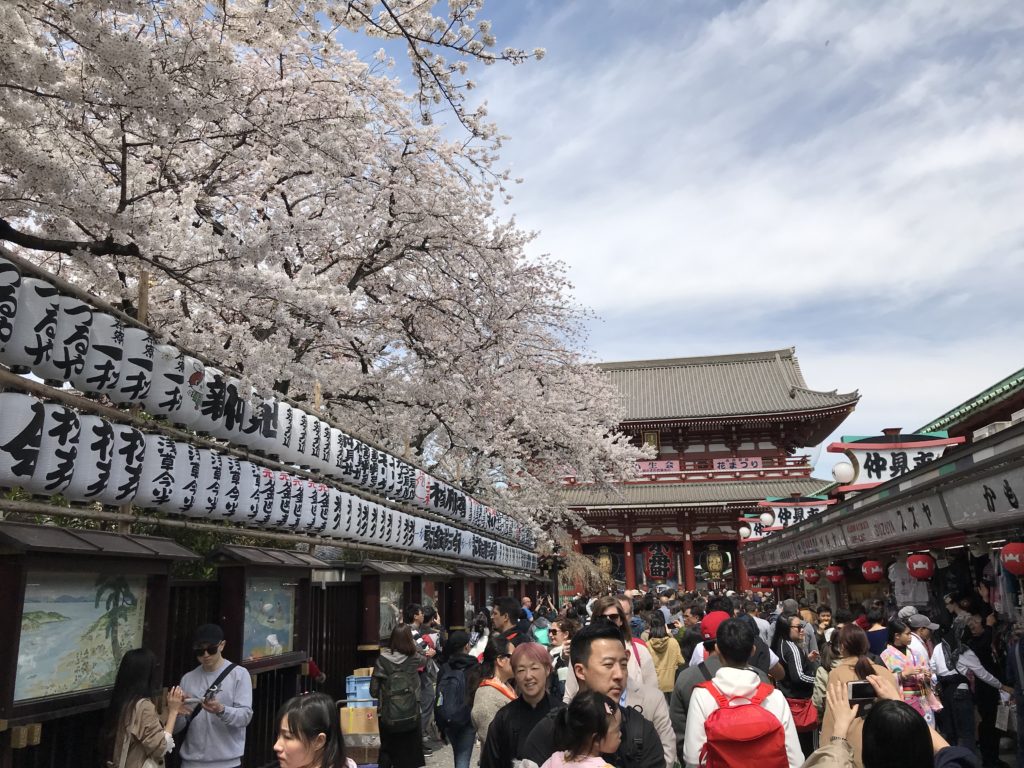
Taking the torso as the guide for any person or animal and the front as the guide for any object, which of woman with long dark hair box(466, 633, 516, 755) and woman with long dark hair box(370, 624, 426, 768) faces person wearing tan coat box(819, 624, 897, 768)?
woman with long dark hair box(466, 633, 516, 755)

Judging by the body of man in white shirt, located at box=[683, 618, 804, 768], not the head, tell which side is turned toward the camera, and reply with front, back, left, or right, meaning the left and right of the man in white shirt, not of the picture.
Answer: back

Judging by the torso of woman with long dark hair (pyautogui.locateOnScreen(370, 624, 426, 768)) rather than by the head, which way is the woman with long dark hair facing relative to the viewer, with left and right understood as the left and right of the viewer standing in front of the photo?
facing away from the viewer

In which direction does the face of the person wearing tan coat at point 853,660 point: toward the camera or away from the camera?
away from the camera

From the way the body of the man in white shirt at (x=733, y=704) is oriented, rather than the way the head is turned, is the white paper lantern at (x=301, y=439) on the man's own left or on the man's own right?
on the man's own left

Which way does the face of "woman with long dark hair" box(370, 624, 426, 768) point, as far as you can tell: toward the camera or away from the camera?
away from the camera

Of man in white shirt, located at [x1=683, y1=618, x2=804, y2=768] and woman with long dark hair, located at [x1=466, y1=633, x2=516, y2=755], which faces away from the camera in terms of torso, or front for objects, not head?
the man in white shirt
